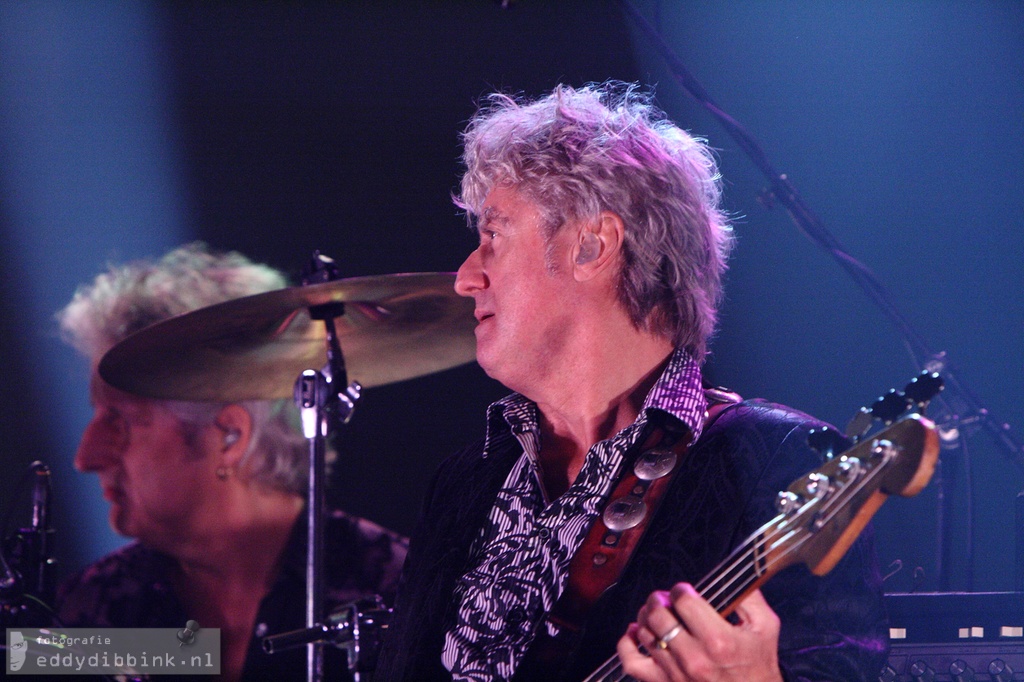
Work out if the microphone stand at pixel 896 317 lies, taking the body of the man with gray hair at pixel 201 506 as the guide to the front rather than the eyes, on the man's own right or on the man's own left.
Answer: on the man's own left

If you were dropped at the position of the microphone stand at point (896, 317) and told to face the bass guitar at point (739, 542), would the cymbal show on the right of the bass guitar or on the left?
right

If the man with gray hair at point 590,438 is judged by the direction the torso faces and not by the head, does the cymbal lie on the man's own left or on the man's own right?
on the man's own right

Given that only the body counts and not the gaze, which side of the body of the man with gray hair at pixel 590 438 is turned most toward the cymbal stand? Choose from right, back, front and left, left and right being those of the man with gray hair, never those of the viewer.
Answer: right

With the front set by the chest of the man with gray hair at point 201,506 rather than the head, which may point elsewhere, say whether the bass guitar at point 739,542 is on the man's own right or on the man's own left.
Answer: on the man's own left

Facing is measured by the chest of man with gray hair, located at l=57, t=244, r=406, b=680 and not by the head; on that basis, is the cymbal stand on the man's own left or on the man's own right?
on the man's own left

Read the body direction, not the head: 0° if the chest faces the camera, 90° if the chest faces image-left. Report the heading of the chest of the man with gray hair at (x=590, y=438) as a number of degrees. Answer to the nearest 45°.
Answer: approximately 45°

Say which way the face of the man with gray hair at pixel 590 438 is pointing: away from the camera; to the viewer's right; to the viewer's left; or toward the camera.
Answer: to the viewer's left

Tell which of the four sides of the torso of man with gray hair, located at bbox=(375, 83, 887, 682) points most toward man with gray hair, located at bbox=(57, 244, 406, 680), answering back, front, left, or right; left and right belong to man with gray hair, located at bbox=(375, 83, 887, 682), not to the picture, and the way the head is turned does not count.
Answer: right

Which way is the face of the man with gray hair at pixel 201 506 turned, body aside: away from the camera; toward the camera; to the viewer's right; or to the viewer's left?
to the viewer's left
